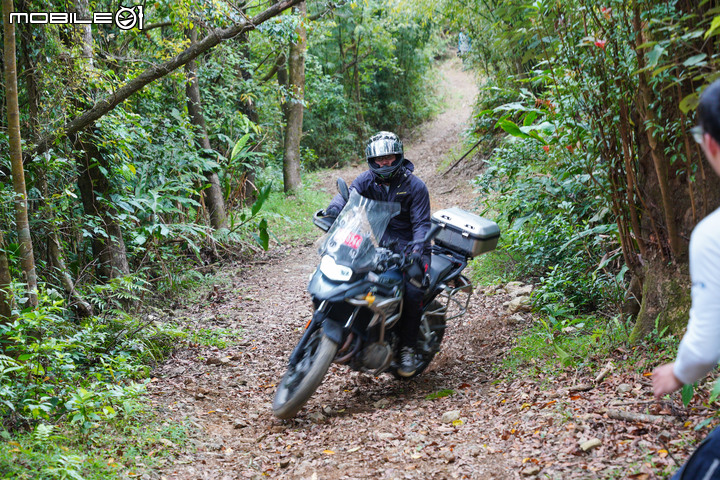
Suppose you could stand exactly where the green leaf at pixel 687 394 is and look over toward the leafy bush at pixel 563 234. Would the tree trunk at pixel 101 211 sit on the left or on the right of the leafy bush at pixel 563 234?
left

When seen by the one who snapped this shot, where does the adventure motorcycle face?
facing the viewer and to the left of the viewer

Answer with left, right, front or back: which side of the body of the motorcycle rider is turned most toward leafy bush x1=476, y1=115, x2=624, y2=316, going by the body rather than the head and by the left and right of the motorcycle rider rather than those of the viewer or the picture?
back

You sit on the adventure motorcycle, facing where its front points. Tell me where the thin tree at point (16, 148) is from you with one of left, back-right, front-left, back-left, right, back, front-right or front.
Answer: front-right

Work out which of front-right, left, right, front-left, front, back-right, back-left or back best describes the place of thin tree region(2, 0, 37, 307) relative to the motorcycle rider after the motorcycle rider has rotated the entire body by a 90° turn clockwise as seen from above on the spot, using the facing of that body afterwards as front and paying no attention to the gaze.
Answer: front-left

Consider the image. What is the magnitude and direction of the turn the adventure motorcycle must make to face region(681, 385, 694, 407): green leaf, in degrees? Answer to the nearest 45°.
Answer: approximately 90° to its left

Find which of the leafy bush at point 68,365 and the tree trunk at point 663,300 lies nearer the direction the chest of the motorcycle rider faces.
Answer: the leafy bush

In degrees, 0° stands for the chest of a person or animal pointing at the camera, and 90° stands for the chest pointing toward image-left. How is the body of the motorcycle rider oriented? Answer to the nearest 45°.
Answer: approximately 45°

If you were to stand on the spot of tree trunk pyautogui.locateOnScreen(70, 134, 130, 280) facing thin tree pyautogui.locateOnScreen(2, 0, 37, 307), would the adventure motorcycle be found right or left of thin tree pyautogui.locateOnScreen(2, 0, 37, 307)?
left

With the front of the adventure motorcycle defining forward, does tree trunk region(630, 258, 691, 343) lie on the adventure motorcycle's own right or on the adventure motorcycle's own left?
on the adventure motorcycle's own left

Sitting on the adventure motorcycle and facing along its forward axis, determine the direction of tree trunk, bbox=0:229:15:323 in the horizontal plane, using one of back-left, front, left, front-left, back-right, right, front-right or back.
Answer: front-right

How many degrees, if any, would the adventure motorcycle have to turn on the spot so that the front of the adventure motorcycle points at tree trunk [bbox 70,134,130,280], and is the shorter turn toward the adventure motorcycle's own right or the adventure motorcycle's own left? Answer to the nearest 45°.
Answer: approximately 90° to the adventure motorcycle's own right

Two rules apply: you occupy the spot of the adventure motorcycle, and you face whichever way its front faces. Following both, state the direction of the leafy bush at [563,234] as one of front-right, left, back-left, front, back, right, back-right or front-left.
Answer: back

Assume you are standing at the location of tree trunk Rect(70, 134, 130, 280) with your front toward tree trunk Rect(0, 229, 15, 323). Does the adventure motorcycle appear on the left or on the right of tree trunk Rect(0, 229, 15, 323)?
left
